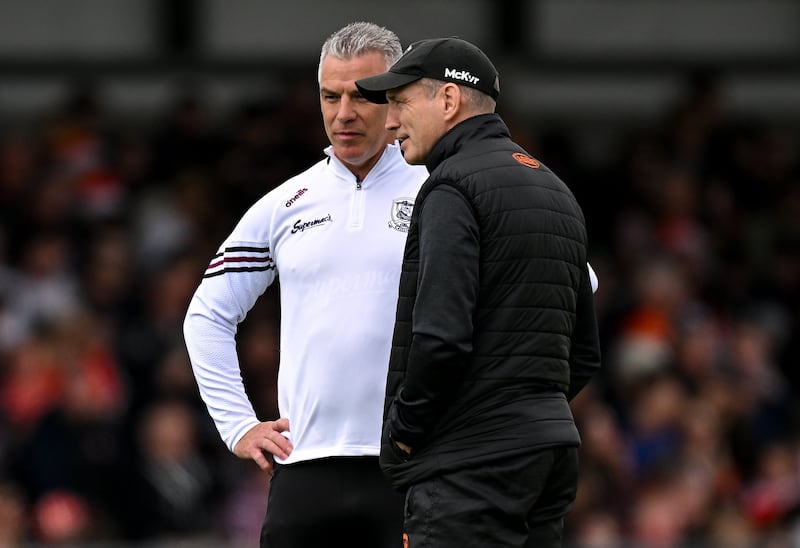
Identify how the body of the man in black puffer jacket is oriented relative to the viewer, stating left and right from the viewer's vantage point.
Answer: facing away from the viewer and to the left of the viewer

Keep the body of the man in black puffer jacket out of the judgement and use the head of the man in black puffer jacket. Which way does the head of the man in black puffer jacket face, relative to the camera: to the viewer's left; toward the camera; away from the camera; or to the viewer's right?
to the viewer's left
